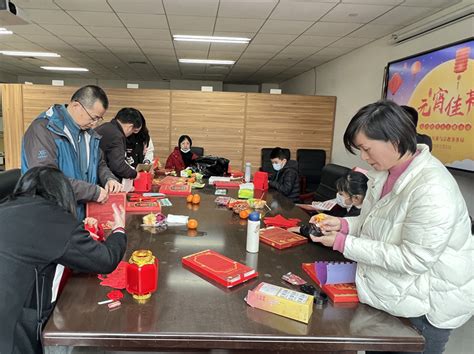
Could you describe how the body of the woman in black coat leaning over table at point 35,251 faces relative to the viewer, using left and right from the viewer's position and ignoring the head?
facing away from the viewer and to the right of the viewer

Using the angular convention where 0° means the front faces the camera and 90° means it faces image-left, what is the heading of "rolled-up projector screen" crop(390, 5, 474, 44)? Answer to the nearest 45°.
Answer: approximately 45°

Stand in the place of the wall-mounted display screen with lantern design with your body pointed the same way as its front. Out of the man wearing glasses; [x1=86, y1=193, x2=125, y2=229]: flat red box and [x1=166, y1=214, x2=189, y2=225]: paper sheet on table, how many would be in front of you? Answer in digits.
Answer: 3

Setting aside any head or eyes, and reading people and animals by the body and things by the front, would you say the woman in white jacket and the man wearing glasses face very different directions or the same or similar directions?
very different directions

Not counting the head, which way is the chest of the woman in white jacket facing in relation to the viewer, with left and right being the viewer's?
facing to the left of the viewer

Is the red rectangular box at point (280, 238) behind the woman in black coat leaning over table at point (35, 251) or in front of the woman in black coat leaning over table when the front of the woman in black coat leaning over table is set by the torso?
in front

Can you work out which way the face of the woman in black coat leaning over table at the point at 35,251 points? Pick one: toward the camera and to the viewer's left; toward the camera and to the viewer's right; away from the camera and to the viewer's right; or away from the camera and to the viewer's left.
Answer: away from the camera and to the viewer's right

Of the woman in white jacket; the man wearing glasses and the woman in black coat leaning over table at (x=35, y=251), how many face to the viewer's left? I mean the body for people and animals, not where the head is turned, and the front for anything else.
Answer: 1

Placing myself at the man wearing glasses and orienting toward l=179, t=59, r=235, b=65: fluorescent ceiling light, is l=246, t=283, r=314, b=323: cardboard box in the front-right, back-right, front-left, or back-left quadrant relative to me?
back-right

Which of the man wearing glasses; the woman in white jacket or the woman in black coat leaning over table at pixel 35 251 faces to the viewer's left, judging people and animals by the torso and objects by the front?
the woman in white jacket

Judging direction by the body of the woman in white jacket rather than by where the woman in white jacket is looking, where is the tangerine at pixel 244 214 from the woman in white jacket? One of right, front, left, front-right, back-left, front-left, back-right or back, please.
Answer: front-right
